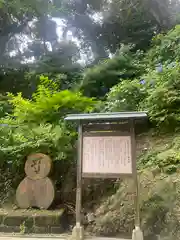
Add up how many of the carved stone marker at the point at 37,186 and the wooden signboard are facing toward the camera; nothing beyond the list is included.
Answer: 2

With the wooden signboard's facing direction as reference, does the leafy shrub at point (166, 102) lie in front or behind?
behind

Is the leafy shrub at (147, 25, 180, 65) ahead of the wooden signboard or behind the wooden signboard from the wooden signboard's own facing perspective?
behind

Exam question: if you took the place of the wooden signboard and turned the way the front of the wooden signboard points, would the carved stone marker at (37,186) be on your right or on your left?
on your right
